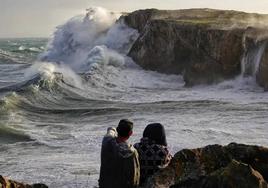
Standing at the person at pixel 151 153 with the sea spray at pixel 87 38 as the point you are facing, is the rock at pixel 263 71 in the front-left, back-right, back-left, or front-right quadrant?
front-right

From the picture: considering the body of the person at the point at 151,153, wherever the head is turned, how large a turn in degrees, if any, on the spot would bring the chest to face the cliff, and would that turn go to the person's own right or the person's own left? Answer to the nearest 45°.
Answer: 0° — they already face it

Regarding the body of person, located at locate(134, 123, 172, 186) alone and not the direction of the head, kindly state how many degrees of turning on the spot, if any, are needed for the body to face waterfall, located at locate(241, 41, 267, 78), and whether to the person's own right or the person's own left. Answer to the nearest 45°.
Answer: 0° — they already face it

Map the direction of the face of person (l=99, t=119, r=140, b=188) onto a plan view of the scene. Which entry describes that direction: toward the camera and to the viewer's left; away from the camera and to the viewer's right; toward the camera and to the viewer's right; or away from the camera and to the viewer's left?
away from the camera and to the viewer's right

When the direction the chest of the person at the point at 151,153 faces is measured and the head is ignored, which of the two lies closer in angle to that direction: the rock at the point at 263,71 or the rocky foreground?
the rock

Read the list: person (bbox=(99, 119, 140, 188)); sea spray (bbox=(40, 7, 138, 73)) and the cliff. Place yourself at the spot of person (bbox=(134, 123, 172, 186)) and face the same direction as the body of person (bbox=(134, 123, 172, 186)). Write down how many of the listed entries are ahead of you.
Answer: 2

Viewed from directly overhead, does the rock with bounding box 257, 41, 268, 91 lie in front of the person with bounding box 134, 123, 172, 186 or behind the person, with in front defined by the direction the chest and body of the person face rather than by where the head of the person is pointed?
in front

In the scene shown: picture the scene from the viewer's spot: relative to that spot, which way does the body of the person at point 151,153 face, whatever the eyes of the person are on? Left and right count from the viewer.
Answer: facing away from the viewer

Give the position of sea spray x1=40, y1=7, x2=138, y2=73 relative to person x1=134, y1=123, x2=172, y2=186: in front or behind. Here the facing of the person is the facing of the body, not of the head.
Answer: in front

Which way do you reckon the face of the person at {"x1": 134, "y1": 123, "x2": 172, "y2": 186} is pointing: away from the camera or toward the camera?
away from the camera

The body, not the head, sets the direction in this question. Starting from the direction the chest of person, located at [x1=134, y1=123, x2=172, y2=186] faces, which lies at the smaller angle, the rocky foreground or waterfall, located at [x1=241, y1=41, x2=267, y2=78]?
the waterfall

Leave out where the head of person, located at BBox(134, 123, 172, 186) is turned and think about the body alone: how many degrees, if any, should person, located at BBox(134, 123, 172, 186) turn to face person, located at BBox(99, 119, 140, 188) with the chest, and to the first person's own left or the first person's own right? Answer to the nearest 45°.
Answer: approximately 135° to the first person's own left

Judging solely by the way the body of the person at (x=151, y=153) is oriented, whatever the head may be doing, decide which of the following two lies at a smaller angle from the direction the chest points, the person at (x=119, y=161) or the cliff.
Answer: the cliff
